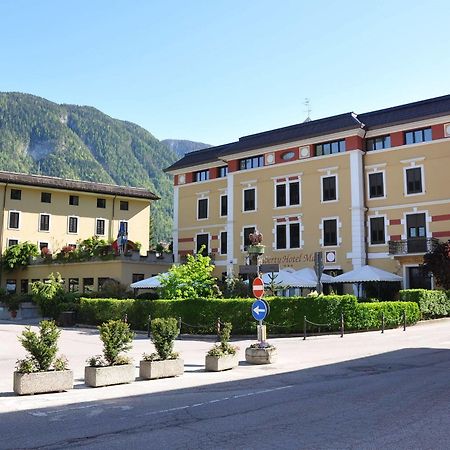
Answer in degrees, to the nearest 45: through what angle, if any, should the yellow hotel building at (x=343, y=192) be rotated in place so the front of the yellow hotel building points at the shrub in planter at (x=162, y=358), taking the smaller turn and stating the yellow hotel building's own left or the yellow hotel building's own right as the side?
approximately 45° to the yellow hotel building's own left

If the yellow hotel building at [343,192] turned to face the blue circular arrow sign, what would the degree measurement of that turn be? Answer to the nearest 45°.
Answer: approximately 45° to its left

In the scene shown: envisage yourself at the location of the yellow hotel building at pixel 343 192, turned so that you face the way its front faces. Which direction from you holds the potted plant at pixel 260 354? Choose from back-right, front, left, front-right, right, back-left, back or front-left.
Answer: front-left

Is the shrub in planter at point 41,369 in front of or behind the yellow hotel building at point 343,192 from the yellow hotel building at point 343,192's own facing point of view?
in front

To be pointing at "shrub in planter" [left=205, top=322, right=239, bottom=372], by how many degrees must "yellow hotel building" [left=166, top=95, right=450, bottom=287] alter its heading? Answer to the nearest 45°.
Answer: approximately 45° to its left

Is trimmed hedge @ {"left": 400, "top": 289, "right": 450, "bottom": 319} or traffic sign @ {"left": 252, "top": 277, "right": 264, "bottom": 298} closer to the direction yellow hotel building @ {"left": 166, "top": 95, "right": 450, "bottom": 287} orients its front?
the traffic sign

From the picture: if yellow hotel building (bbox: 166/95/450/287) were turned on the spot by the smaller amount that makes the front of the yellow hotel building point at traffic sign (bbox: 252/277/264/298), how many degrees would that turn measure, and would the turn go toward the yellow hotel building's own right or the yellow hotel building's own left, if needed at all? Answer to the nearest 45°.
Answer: approximately 45° to the yellow hotel building's own left
